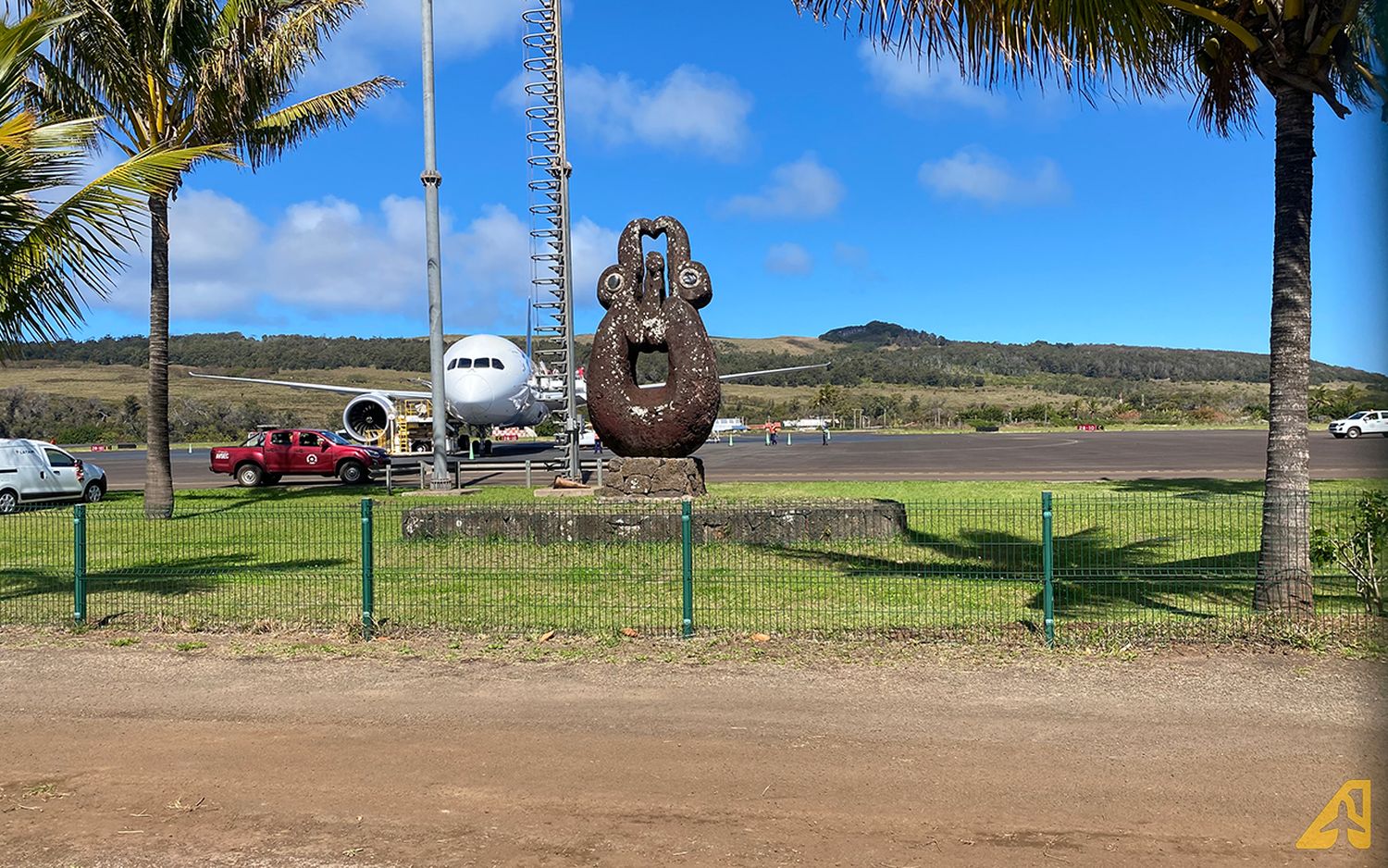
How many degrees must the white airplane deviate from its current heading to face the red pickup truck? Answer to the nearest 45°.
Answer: approximately 45° to its right

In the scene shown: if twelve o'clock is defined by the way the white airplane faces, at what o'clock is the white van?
The white van is roughly at 1 o'clock from the white airplane.

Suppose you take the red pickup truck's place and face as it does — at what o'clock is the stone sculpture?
The stone sculpture is roughly at 2 o'clock from the red pickup truck.

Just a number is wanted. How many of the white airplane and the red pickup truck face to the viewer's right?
1

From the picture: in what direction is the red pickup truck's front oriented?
to the viewer's right

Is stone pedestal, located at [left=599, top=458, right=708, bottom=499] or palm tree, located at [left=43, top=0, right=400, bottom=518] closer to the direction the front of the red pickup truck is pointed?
the stone pedestal

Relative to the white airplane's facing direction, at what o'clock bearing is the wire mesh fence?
The wire mesh fence is roughly at 12 o'clock from the white airplane.

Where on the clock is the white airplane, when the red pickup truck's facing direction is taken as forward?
The white airplane is roughly at 10 o'clock from the red pickup truck.

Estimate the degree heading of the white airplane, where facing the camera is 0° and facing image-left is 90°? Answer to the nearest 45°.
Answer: approximately 0°

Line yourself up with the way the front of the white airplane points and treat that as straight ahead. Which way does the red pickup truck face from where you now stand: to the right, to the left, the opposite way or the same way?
to the left
